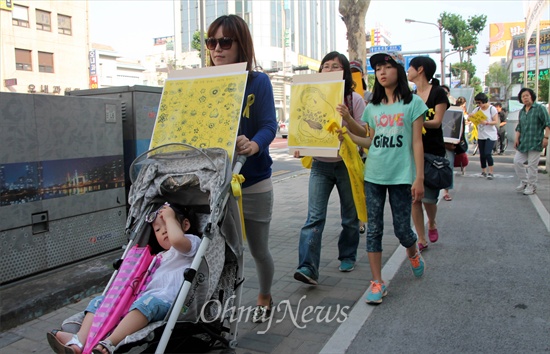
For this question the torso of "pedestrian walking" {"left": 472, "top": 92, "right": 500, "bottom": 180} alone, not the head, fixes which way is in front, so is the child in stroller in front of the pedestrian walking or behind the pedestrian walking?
in front

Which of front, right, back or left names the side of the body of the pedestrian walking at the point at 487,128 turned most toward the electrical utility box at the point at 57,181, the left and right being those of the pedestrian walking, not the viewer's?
front

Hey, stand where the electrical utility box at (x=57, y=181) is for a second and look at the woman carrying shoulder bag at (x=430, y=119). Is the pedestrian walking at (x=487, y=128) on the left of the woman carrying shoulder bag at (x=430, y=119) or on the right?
left

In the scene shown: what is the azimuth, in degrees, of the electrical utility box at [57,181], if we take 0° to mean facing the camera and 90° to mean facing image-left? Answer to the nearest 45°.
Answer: approximately 315°

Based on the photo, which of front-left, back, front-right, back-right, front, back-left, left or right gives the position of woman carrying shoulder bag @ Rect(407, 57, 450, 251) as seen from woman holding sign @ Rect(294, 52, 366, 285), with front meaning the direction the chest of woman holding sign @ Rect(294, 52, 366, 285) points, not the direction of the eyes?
back

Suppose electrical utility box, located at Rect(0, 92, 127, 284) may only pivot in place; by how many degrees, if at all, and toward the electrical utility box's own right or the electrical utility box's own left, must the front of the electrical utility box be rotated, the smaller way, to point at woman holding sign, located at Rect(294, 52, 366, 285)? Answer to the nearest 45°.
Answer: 0° — it already faces them

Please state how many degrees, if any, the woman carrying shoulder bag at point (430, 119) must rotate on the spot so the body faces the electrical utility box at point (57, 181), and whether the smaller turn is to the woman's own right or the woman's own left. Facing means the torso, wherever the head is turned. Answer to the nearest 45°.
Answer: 0° — they already face it

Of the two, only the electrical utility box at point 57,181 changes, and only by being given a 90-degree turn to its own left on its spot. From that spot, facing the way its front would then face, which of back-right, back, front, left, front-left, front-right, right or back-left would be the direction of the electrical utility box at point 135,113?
front

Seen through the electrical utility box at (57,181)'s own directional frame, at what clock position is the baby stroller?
The baby stroller is roughly at 1 o'clock from the electrical utility box.

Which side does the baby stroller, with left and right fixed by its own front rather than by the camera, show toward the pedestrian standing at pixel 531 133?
back

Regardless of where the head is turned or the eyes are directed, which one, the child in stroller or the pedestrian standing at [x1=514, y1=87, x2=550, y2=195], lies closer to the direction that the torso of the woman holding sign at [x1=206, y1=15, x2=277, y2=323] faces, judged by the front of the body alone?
the child in stroller

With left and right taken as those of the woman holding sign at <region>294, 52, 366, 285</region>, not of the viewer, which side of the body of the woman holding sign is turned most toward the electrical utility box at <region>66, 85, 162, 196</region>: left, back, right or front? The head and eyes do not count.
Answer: right

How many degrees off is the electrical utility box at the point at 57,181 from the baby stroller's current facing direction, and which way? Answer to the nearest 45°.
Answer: approximately 90° to its right

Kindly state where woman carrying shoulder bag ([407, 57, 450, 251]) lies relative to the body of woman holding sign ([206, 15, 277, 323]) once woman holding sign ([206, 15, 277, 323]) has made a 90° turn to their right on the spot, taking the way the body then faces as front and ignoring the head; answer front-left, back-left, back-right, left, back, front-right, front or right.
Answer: right

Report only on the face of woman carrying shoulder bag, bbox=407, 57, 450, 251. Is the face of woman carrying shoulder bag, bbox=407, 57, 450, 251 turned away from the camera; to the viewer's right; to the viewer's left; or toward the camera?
to the viewer's left

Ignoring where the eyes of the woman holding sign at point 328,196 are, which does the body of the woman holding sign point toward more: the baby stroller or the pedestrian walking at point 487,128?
the baby stroller
